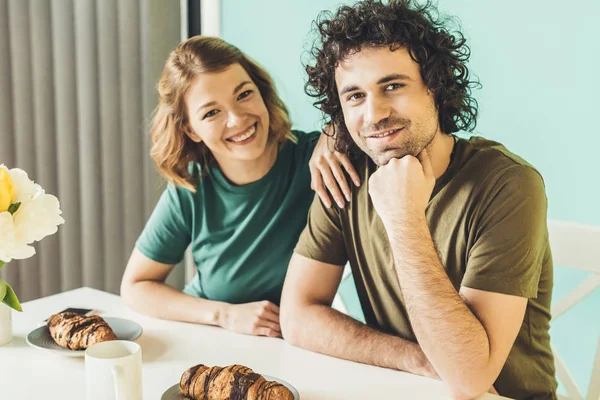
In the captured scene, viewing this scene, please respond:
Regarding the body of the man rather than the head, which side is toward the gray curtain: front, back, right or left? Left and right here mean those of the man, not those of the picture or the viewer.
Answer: right

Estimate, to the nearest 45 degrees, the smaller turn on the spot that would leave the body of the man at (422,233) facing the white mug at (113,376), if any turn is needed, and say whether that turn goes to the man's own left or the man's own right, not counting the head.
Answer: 0° — they already face it

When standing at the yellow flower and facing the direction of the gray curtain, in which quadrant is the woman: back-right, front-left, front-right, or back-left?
front-right

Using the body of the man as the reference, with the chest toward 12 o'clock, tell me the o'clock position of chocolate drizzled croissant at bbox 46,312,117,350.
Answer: The chocolate drizzled croissant is roughly at 1 o'clock from the man.

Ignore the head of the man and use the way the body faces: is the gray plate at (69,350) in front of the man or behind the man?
in front

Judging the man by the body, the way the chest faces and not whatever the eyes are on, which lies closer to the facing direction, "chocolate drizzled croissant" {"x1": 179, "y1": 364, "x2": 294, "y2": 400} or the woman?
the chocolate drizzled croissant

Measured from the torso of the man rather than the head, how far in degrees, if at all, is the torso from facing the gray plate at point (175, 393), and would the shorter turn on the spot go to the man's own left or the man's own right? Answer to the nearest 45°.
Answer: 0° — they already face it

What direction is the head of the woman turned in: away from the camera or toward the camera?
toward the camera

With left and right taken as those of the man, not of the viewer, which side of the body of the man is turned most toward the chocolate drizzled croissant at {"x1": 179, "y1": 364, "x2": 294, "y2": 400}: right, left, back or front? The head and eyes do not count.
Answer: front

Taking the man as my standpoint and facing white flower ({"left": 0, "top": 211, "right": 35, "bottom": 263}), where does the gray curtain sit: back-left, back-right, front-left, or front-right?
front-right
